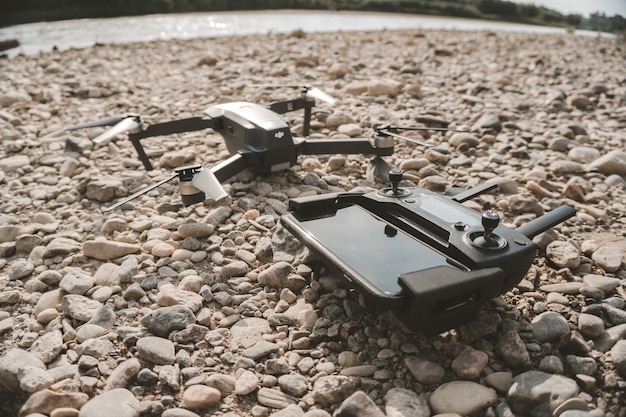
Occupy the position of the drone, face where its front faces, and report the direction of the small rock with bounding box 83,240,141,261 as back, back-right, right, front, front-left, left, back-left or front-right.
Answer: left

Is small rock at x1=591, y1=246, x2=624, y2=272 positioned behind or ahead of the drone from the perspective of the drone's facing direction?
behind

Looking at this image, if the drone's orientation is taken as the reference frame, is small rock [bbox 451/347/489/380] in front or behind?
behind

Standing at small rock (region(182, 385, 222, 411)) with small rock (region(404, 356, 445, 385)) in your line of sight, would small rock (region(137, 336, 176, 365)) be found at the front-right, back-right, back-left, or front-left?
back-left

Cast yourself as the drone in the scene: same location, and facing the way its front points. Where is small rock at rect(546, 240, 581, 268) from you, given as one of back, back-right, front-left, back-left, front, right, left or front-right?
back

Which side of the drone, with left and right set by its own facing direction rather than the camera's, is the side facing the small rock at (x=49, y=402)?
left

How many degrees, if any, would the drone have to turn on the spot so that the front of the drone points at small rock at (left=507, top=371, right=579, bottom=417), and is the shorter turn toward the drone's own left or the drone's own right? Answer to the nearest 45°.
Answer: approximately 180°

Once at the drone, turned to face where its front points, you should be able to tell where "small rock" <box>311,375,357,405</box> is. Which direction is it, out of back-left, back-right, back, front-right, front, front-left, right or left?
back-left

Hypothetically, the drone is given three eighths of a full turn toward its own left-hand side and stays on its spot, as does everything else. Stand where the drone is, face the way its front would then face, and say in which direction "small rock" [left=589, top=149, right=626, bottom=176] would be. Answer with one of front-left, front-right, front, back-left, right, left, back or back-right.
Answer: left

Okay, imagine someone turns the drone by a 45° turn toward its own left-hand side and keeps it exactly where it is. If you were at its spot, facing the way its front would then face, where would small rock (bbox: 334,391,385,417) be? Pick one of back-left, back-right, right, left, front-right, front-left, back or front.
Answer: left

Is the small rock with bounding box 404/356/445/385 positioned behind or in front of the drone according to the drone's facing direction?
behind

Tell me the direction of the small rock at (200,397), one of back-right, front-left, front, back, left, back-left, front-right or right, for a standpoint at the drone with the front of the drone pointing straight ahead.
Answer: back-left

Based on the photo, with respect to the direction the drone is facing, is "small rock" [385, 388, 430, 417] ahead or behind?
behind

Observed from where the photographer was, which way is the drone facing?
facing away from the viewer and to the left of the viewer

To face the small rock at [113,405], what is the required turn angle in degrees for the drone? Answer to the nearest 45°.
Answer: approximately 135° to its left

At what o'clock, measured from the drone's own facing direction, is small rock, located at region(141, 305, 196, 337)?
The small rock is roughly at 8 o'clock from the drone.
